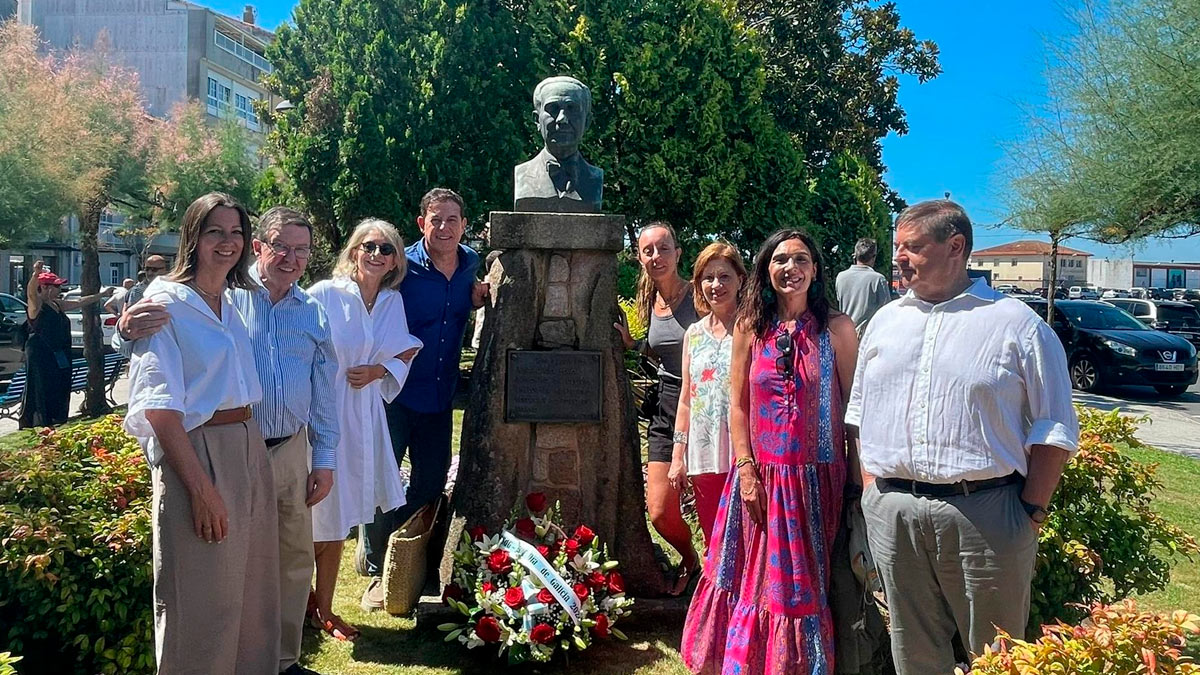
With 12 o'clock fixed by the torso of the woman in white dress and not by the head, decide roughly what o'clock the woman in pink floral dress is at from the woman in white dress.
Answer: The woman in pink floral dress is roughly at 10 o'clock from the woman in white dress.

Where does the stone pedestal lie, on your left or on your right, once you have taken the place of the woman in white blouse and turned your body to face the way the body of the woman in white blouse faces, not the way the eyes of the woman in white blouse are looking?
on your left

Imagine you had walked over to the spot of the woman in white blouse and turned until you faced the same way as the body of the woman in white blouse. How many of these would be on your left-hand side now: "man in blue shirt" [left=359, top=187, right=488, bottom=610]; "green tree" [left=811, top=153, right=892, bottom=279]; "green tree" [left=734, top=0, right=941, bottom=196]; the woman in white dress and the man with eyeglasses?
5

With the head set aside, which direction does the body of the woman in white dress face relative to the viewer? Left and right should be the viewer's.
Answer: facing the viewer

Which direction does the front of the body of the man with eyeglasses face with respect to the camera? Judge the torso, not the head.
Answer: toward the camera

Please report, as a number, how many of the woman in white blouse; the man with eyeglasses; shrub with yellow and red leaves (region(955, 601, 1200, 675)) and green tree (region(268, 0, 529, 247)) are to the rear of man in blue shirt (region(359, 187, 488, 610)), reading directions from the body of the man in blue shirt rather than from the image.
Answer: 1

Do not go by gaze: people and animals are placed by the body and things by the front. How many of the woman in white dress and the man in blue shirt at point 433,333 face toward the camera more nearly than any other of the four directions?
2

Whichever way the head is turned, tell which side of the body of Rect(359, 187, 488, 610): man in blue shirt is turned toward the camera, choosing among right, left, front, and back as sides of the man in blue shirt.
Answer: front

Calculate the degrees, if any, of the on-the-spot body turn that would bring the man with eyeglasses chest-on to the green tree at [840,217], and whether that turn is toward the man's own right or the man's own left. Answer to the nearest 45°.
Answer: approximately 135° to the man's own left

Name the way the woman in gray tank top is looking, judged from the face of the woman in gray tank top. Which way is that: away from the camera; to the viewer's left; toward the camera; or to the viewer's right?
toward the camera

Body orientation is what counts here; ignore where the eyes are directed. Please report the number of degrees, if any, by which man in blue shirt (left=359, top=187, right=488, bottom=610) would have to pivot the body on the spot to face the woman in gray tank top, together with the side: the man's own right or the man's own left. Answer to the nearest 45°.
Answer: approximately 90° to the man's own left

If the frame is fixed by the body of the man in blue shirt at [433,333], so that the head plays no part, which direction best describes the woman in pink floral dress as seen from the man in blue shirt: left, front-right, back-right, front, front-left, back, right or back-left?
front-left

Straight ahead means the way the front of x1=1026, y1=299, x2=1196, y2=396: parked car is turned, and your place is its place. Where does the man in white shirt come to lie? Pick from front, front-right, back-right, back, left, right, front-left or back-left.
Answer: front-right

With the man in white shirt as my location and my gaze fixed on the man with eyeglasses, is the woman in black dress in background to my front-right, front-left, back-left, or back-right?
front-right

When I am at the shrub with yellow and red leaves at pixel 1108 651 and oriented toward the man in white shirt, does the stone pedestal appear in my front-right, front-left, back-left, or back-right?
front-left

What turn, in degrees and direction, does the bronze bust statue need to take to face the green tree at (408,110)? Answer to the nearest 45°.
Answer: approximately 180°

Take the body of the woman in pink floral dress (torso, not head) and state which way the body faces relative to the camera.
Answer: toward the camera

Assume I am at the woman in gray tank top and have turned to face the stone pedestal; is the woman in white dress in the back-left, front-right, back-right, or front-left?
front-left

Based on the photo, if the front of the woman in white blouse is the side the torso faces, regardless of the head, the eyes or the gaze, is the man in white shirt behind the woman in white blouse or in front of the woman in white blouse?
in front

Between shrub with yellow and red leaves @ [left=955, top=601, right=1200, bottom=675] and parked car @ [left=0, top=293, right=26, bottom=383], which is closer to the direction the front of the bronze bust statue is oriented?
the shrub with yellow and red leaves
